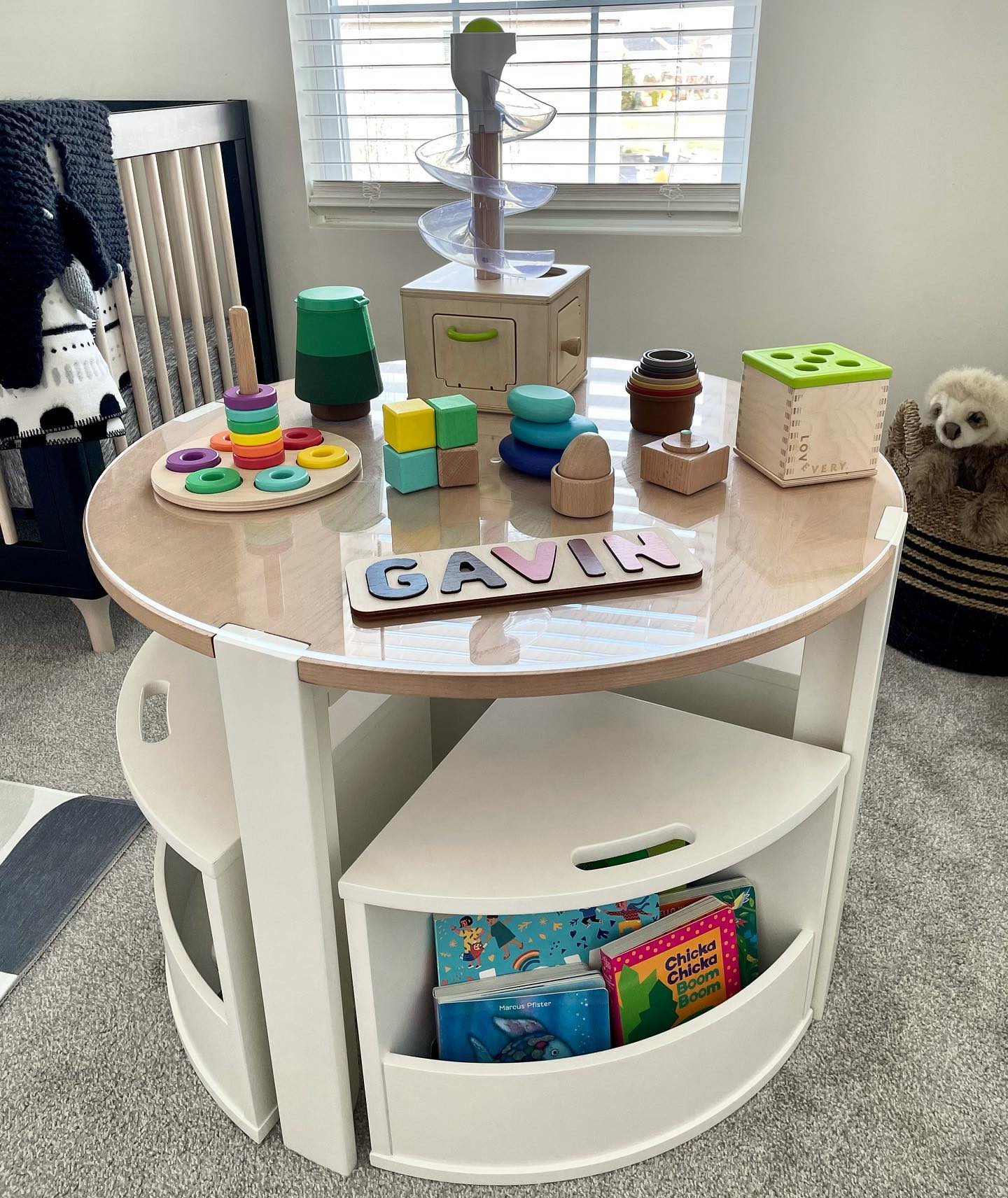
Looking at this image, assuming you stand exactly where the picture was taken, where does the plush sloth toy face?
facing the viewer and to the left of the viewer

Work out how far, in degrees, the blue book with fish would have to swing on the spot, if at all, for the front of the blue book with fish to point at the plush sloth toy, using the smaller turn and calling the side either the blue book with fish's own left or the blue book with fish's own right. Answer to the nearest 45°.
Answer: approximately 135° to the blue book with fish's own left

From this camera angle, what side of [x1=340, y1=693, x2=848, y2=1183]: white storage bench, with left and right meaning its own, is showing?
front

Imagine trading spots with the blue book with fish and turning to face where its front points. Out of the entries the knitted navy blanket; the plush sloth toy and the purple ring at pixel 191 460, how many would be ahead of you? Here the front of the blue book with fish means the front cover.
0

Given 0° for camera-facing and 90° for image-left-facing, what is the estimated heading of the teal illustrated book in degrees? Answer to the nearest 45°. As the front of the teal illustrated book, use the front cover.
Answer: approximately 0°

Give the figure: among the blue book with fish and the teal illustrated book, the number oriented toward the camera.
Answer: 2

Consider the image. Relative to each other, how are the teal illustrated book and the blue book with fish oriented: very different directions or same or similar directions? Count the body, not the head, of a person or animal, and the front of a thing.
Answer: same or similar directions

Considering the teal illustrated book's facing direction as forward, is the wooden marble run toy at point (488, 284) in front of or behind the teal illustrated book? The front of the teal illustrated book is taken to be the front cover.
behind
